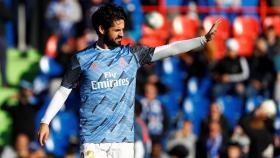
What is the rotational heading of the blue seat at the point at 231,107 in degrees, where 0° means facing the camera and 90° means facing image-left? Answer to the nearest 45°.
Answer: approximately 0°

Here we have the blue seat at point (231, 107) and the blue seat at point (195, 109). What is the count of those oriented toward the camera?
2

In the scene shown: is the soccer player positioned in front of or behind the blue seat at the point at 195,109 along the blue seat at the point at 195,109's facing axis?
in front

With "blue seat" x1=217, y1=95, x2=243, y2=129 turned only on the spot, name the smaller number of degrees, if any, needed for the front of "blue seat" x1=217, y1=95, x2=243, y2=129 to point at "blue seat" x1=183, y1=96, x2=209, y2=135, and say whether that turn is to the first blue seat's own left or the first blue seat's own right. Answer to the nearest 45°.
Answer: approximately 45° to the first blue seat's own right

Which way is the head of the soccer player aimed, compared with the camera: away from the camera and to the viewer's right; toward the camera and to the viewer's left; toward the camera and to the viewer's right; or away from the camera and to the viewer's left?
toward the camera and to the viewer's right

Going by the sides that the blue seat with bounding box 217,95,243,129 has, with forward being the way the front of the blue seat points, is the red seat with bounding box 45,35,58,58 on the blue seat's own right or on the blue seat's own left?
on the blue seat's own right

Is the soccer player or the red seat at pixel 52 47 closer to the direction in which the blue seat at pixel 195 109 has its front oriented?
the soccer player

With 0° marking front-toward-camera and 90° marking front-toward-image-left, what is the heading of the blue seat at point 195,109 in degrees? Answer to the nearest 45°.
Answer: approximately 0°
